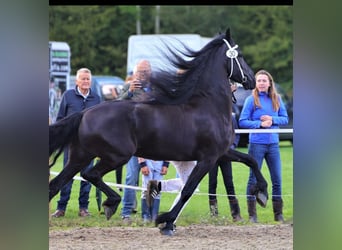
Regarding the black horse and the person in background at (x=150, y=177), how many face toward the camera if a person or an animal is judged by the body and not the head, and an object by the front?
1

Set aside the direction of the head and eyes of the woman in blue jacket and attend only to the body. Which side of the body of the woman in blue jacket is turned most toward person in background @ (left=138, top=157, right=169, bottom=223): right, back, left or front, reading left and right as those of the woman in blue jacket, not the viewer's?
right

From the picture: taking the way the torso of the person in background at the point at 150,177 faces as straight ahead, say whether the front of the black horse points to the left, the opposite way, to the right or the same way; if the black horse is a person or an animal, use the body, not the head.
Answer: to the left

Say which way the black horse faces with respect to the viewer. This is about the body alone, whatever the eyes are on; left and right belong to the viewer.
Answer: facing to the right of the viewer

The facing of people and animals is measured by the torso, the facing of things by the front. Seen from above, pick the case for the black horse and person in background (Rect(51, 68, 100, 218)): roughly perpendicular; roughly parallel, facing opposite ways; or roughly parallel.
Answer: roughly perpendicular

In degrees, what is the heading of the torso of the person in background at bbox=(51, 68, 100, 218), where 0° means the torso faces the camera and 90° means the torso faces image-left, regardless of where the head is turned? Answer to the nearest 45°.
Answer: approximately 0°

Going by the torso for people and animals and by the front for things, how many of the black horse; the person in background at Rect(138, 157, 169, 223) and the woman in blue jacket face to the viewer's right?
1

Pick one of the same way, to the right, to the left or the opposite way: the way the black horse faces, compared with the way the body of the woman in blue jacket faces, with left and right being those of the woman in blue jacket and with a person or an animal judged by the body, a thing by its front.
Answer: to the left

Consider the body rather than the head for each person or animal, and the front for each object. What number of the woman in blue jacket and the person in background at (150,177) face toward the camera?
2

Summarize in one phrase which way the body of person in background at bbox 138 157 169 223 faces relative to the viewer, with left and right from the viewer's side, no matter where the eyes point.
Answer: facing the viewer

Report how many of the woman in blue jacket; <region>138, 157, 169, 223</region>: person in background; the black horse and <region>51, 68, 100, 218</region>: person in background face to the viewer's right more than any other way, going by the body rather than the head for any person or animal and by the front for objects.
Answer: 1
